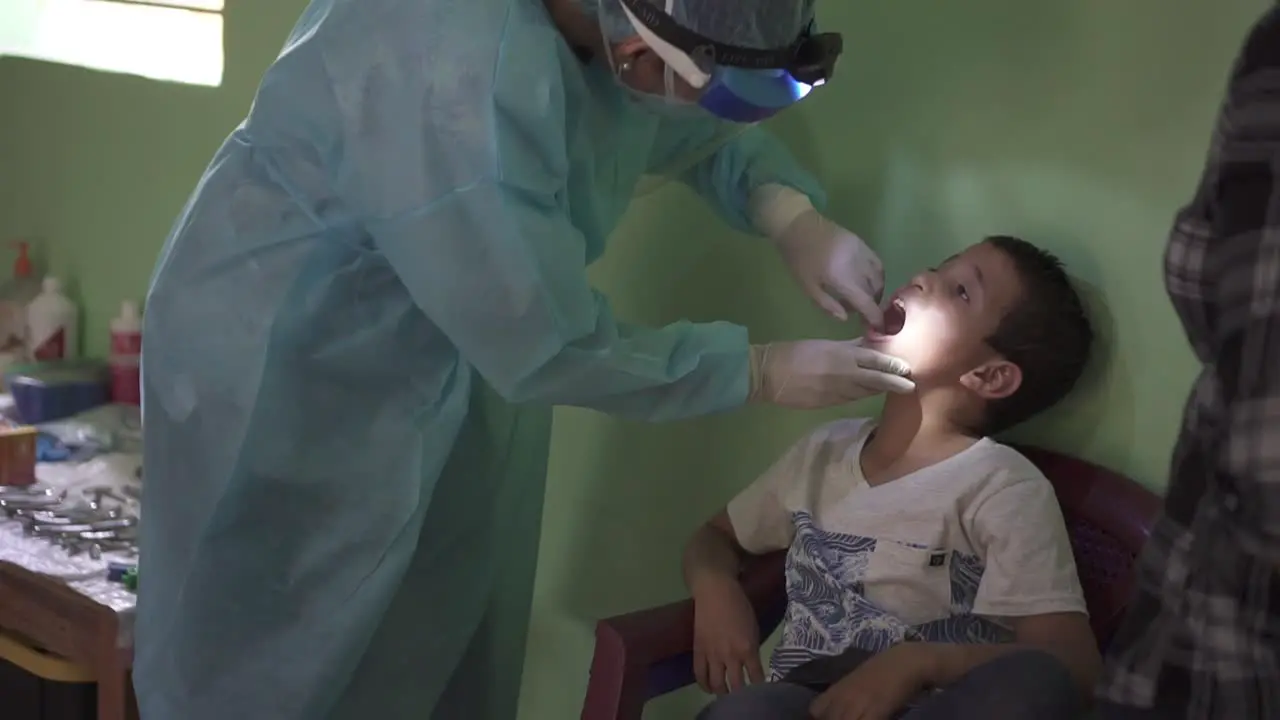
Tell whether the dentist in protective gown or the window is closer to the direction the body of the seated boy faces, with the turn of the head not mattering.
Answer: the dentist in protective gown

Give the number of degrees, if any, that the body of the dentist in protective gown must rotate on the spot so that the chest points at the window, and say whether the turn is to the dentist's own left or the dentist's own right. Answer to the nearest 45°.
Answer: approximately 135° to the dentist's own left

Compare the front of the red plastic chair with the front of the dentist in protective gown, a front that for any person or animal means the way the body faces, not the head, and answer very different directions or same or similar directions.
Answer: very different directions

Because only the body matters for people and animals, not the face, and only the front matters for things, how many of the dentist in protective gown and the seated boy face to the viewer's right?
1

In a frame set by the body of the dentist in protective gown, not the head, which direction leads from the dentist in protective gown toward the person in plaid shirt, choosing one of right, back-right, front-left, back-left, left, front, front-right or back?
front-right

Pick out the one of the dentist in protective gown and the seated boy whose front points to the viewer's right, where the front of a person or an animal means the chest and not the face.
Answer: the dentist in protective gown

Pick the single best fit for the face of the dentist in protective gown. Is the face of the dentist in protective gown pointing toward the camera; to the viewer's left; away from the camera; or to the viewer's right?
to the viewer's right

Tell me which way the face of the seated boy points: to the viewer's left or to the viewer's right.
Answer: to the viewer's left

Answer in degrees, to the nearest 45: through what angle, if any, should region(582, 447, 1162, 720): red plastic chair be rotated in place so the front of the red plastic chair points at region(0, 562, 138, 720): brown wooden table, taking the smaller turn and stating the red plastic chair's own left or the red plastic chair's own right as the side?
approximately 45° to the red plastic chair's own right

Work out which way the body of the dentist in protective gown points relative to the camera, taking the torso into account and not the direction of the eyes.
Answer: to the viewer's right

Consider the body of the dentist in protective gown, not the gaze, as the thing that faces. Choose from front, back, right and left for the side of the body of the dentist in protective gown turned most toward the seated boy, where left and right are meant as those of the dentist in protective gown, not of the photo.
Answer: front

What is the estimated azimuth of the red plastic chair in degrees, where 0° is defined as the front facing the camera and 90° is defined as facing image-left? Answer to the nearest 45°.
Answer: approximately 45°
